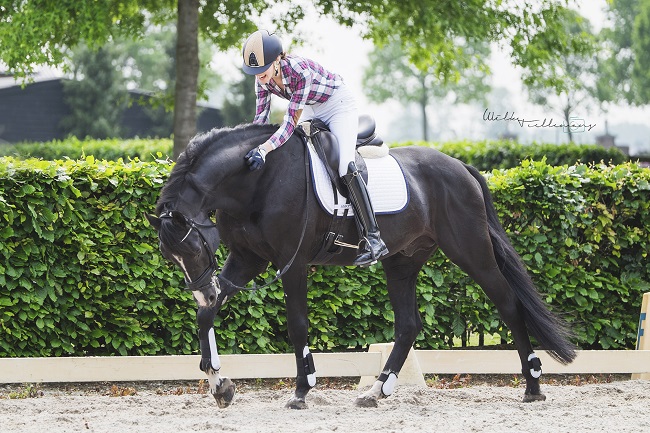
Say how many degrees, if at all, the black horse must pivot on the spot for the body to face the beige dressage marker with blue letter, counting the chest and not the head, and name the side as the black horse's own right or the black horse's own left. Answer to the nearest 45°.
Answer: approximately 135° to the black horse's own right

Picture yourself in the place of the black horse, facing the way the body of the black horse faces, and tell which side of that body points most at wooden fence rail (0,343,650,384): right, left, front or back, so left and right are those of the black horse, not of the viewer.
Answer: right

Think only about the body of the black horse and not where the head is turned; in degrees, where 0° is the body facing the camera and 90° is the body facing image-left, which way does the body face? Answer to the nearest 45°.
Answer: approximately 90°

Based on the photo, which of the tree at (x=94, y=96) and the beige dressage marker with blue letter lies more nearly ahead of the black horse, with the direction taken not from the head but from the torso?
the tree

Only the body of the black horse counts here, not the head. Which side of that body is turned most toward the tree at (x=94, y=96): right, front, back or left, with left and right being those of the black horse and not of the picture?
right

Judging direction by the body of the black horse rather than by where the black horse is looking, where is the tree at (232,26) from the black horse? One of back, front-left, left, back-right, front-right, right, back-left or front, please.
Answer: right

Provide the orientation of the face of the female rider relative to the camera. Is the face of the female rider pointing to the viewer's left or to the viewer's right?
to the viewer's left
